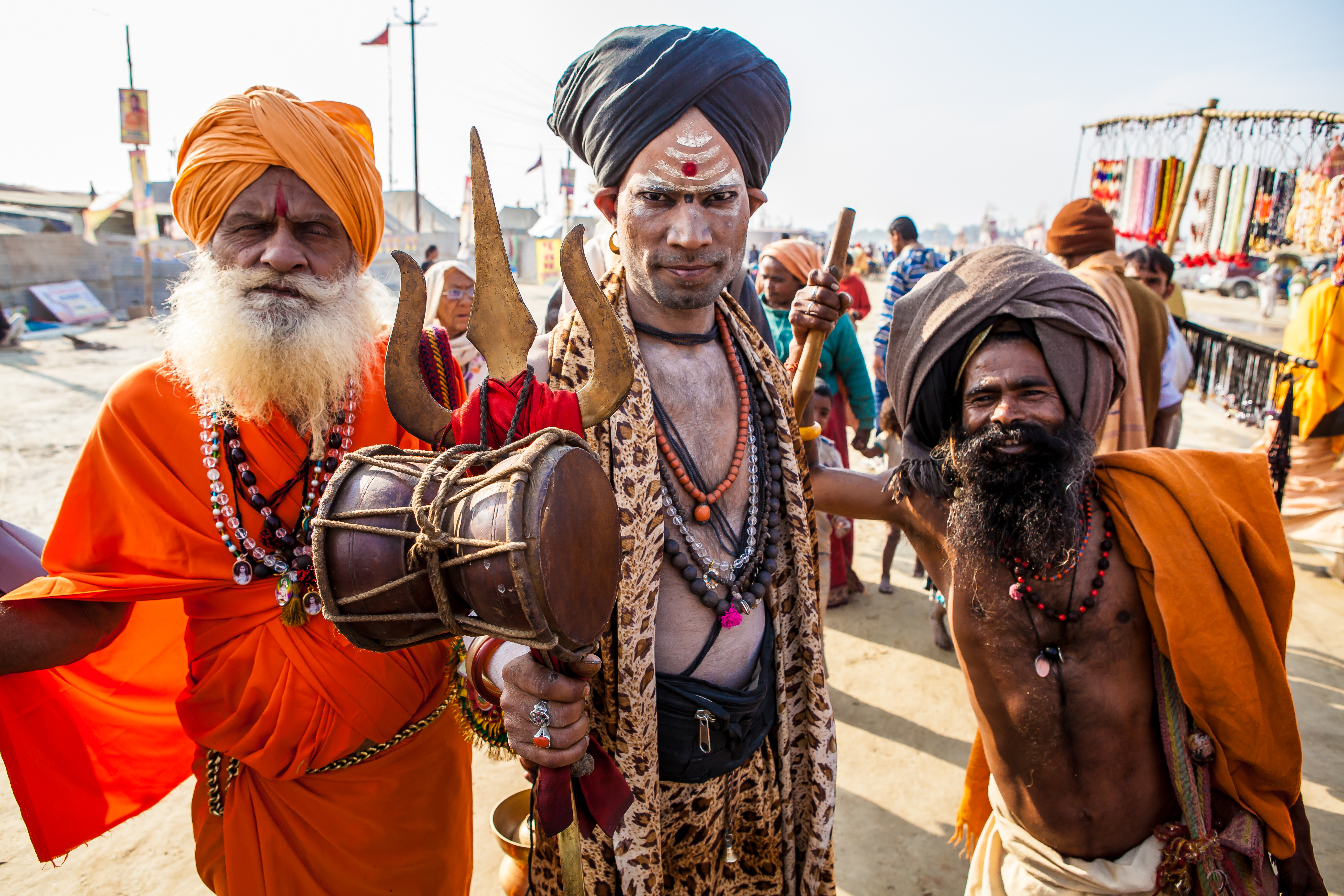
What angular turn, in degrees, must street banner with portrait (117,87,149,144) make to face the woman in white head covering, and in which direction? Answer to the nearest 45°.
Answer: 0° — it already faces them

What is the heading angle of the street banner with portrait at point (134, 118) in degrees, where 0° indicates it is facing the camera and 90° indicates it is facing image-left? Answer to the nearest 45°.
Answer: approximately 0°

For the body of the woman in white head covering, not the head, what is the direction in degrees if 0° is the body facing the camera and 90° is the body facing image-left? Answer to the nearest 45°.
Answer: approximately 315°

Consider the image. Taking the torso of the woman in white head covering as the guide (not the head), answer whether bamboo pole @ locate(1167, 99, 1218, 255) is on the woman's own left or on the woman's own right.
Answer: on the woman's own left

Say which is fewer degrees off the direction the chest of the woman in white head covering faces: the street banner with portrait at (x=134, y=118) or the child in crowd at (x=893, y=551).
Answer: the child in crowd

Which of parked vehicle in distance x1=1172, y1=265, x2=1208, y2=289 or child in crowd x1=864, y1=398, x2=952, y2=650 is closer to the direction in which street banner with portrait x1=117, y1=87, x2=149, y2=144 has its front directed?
the child in crowd

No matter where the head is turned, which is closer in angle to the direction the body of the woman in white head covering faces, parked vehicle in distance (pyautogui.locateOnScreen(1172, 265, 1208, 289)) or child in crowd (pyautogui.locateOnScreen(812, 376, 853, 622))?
the child in crowd

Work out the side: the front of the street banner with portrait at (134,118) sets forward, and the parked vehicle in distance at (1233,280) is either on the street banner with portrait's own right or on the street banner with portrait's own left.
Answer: on the street banner with portrait's own left
